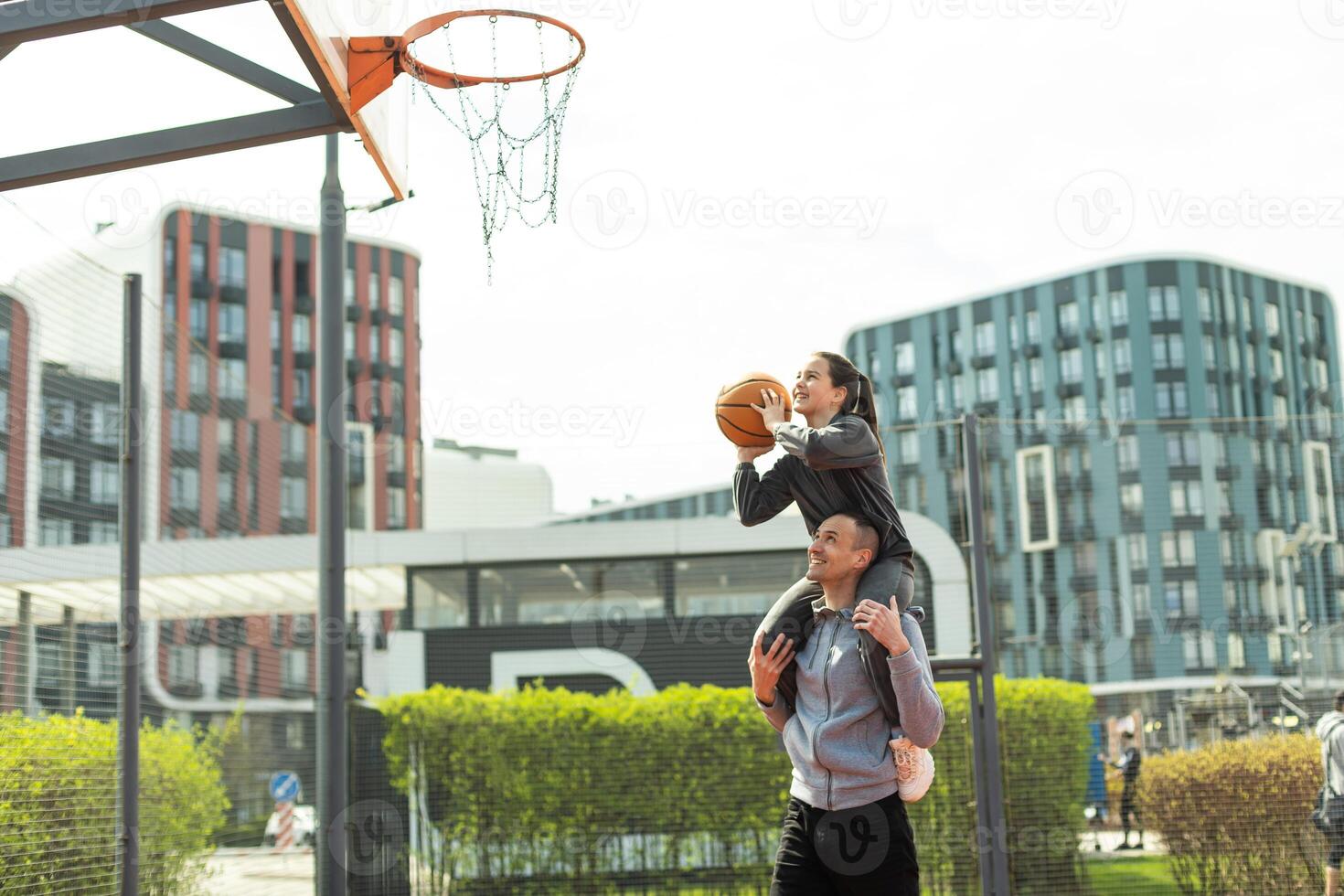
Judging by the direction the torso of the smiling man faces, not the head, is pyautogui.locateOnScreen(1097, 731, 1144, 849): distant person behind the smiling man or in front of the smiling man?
behind

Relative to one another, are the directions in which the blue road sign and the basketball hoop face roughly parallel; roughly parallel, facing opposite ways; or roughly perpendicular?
roughly perpendicular

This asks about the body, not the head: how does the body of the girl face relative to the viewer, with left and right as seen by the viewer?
facing the viewer and to the left of the viewer

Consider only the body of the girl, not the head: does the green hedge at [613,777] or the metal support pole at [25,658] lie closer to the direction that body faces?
the metal support pole

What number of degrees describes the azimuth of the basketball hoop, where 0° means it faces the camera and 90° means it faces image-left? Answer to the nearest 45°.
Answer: approximately 270°

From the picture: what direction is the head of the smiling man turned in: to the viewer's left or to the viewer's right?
to the viewer's left

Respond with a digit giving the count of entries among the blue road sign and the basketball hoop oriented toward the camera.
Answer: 1

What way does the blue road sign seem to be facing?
toward the camera

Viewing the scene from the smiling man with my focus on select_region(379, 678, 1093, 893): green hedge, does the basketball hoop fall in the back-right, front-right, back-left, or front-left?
front-left

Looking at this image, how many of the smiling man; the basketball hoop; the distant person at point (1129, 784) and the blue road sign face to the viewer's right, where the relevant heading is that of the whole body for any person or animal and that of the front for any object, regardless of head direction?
1

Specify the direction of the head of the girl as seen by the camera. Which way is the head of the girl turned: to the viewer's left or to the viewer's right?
to the viewer's left

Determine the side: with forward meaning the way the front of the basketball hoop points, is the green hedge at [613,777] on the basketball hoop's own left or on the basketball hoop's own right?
on the basketball hoop's own left
